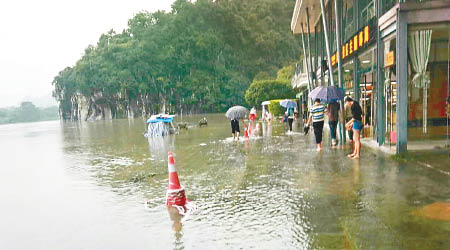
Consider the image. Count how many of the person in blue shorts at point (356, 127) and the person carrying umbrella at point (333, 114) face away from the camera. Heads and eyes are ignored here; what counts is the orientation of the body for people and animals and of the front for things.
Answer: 1

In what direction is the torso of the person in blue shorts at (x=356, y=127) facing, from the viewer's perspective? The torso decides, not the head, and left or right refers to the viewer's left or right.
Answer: facing to the left of the viewer

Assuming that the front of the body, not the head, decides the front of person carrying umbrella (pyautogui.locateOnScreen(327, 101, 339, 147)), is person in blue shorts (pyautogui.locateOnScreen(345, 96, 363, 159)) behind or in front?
behind

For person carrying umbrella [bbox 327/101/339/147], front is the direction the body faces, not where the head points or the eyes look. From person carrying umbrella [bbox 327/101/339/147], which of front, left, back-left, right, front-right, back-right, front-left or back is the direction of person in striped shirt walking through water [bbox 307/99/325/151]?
back-left

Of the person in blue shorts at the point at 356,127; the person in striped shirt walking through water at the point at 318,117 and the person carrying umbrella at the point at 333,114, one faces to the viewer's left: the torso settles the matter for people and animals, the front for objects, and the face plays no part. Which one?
the person in blue shorts

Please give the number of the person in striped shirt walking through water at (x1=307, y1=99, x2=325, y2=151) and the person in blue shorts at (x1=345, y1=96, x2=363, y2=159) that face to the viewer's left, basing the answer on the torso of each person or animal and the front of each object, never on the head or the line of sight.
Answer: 1

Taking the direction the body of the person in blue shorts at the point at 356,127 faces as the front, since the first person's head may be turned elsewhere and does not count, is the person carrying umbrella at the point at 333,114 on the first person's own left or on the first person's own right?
on the first person's own right

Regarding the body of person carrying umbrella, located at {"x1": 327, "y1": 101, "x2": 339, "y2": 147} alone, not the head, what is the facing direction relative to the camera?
away from the camera

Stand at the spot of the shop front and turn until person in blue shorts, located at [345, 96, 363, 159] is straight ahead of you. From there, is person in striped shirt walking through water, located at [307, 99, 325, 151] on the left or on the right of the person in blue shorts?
right
